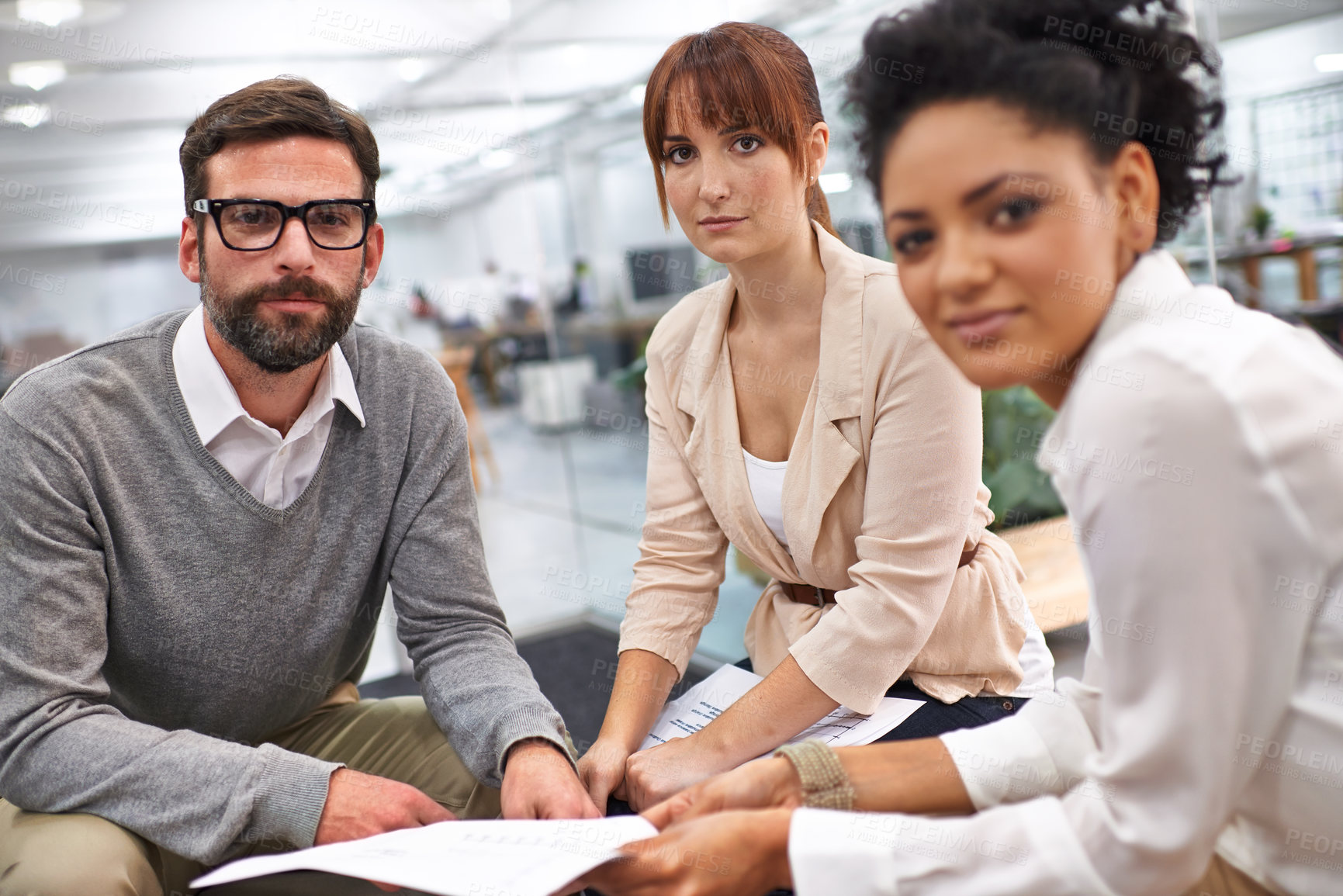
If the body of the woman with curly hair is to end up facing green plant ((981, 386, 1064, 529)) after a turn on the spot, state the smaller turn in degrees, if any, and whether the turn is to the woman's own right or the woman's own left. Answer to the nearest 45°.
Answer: approximately 90° to the woman's own right

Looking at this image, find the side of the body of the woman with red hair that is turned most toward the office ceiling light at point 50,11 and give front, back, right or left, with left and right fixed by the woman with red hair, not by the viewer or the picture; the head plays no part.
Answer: right

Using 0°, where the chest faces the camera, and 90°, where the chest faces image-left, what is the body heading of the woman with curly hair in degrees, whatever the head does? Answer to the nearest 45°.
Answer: approximately 90°

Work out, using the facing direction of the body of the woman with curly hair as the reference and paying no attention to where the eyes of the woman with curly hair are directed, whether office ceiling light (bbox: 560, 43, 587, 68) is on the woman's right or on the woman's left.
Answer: on the woman's right

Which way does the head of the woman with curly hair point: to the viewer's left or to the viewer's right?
to the viewer's left

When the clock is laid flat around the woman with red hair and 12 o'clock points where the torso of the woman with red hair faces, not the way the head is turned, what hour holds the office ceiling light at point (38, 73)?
The office ceiling light is roughly at 3 o'clock from the woman with red hair.

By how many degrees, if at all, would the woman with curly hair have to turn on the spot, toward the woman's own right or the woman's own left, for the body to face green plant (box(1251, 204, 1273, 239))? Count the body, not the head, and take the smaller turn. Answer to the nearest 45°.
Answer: approximately 90° to the woman's own right

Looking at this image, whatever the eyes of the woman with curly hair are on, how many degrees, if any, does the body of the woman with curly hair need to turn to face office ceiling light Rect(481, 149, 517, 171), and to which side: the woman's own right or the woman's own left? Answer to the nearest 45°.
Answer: approximately 45° to the woman's own right

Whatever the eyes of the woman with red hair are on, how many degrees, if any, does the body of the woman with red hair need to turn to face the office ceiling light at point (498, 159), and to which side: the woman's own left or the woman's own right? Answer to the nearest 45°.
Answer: approximately 135° to the woman's own right
